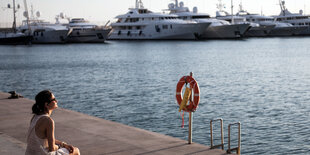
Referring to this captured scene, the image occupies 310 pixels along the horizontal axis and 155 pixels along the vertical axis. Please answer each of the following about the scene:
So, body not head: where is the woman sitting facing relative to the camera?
to the viewer's right

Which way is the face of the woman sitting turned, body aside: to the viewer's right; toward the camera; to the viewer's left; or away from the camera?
to the viewer's right
